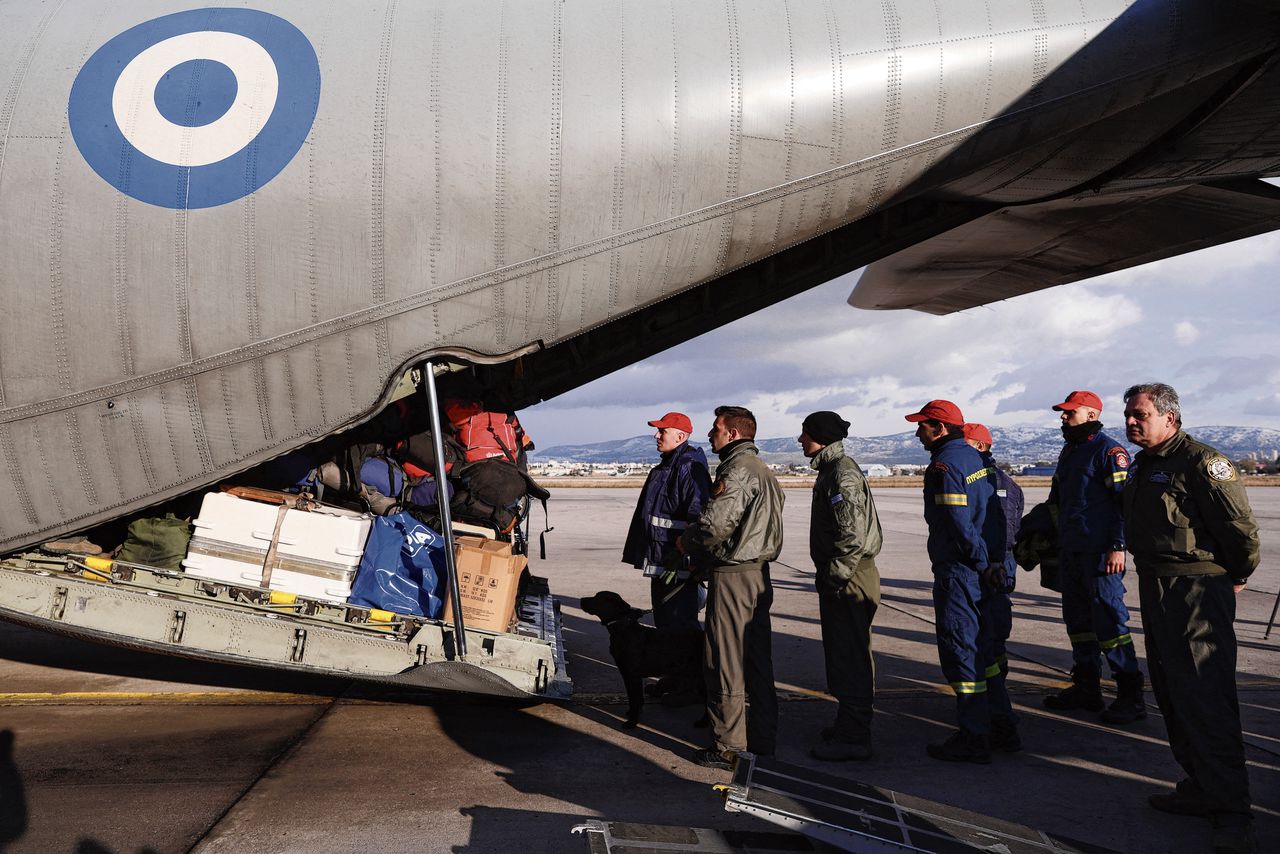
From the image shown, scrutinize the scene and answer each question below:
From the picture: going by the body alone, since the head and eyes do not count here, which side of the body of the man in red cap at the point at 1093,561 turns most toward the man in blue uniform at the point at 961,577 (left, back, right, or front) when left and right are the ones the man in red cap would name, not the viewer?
front

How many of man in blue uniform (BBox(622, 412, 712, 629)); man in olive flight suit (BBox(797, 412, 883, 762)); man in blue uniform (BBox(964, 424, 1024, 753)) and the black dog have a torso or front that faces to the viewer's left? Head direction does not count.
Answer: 4

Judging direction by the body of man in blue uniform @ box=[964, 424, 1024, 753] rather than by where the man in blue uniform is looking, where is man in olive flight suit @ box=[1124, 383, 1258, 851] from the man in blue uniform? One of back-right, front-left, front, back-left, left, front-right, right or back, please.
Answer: back-left

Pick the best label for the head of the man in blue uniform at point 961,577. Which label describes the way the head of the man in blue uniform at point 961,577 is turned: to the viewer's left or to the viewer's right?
to the viewer's left

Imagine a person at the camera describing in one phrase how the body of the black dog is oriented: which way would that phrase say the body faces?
to the viewer's left

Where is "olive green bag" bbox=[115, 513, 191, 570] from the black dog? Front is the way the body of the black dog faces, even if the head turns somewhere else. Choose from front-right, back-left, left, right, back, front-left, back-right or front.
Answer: front

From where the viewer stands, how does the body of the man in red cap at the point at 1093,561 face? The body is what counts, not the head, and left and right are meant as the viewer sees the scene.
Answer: facing the viewer and to the left of the viewer

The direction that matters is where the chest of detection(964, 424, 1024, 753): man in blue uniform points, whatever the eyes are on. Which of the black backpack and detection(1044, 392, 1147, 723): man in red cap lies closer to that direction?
the black backpack

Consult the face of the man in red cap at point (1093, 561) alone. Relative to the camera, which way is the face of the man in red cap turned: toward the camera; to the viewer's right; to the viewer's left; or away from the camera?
to the viewer's left

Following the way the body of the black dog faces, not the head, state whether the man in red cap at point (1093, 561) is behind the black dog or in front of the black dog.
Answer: behind

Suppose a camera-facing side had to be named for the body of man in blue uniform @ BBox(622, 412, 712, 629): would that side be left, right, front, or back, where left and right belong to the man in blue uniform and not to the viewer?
left

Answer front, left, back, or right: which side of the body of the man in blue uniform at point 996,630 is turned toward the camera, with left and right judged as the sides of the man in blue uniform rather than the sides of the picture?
left

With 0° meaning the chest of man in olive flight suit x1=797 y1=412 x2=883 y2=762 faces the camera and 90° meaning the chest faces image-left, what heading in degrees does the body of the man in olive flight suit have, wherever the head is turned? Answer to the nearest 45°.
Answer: approximately 90°

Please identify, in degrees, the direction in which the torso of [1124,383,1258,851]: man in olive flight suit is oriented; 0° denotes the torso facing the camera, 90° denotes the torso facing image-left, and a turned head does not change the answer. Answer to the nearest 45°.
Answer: approximately 45°
